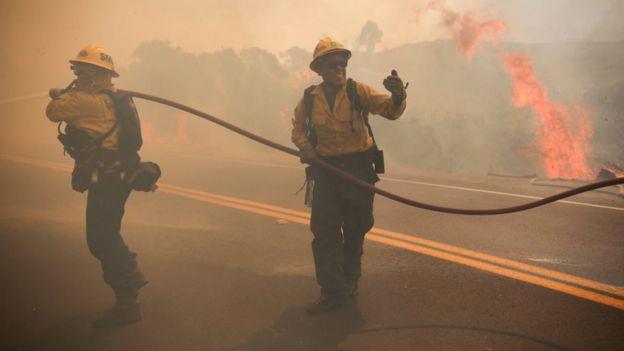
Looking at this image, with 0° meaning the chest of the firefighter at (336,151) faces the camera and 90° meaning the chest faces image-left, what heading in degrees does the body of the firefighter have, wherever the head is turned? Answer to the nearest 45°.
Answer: approximately 0°

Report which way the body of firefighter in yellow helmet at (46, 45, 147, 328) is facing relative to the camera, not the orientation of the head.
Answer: to the viewer's left
